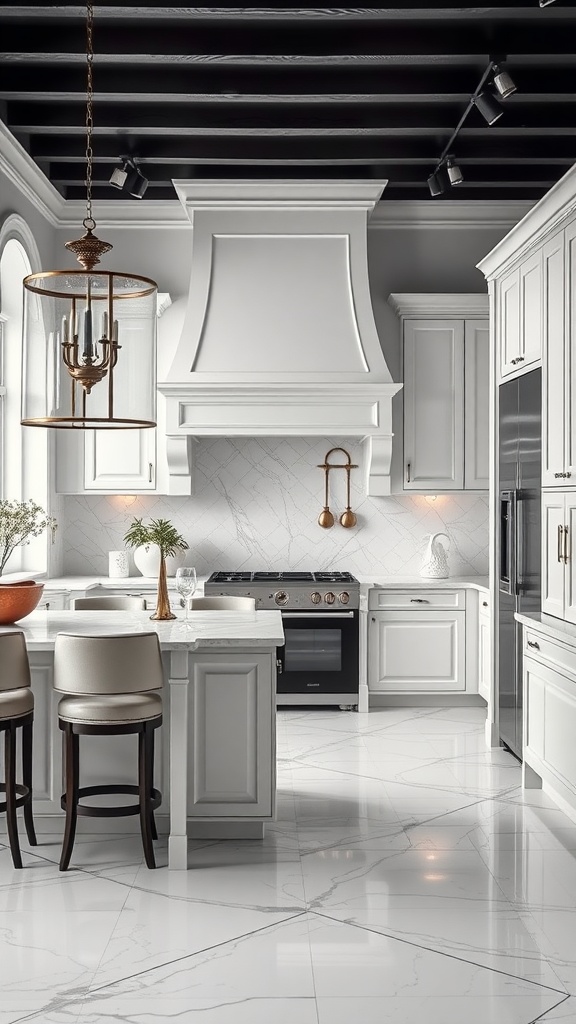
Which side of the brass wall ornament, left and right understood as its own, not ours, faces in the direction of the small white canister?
right

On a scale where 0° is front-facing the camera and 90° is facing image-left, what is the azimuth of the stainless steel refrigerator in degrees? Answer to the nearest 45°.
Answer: approximately 90°

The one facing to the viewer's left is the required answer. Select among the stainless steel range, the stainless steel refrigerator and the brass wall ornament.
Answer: the stainless steel refrigerator

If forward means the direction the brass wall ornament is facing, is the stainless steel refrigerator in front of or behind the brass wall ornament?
in front

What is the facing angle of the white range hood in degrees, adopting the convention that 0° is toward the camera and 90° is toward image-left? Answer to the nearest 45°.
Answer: approximately 0°

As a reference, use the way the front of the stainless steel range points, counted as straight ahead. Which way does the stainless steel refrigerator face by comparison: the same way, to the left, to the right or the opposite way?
to the right

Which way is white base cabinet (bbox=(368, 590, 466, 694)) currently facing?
toward the camera

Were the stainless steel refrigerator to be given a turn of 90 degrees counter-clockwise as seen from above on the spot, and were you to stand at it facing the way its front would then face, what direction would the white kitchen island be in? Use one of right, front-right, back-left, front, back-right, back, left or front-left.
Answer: front-right

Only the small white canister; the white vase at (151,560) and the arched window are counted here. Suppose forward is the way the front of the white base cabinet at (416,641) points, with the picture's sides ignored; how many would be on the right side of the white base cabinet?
3

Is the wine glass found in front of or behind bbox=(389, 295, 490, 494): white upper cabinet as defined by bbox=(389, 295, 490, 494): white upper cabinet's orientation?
in front

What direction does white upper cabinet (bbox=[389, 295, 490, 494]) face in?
toward the camera
